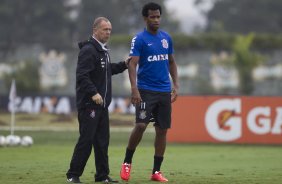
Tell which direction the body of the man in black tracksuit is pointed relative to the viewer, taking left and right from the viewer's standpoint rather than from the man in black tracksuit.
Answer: facing the viewer and to the right of the viewer

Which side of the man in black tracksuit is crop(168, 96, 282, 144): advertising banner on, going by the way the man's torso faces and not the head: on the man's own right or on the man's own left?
on the man's own left

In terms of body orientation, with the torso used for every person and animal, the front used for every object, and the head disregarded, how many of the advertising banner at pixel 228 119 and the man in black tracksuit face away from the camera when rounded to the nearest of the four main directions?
0

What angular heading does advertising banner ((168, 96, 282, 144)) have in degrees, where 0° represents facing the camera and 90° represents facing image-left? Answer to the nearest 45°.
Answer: approximately 0°

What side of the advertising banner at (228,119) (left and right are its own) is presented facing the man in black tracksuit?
front
